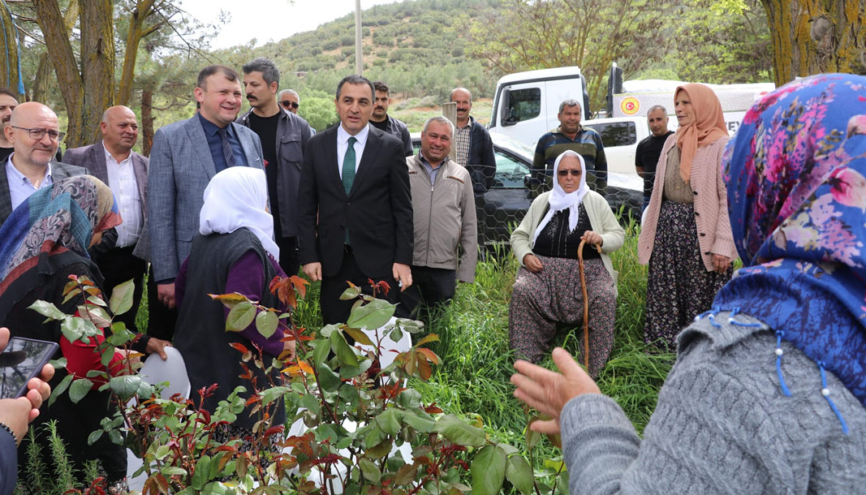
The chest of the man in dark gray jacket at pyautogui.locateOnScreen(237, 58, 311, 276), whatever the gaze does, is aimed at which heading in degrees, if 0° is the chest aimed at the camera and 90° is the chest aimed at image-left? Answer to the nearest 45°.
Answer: approximately 45°

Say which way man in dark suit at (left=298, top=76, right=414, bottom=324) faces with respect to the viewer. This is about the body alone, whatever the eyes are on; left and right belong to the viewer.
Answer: facing the viewer

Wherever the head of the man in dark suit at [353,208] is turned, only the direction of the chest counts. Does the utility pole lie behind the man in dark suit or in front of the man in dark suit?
behind

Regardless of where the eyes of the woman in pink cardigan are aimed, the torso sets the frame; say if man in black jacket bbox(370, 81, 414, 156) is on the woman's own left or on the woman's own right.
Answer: on the woman's own right

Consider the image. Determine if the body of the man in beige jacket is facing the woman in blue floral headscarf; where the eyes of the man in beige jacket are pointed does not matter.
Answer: yes

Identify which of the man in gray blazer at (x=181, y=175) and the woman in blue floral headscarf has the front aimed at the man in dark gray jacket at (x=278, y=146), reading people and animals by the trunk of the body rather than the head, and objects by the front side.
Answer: the woman in blue floral headscarf

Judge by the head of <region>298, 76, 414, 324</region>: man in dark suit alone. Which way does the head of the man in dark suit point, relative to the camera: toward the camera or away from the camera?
toward the camera

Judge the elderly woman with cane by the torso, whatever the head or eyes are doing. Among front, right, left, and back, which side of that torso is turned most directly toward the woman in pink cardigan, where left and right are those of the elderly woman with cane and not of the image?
left

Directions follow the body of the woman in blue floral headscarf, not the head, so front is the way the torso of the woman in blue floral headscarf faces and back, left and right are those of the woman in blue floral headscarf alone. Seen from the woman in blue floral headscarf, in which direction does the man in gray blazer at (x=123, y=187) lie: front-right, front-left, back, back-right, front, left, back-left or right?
front

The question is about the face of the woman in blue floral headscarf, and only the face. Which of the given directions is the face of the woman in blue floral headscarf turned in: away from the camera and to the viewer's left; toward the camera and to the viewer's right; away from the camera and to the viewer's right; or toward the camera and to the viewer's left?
away from the camera and to the viewer's left

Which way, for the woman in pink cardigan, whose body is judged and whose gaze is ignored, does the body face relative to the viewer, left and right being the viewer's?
facing the viewer and to the left of the viewer

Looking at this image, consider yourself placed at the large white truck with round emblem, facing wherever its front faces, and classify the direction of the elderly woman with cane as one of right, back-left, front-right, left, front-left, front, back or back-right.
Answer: left

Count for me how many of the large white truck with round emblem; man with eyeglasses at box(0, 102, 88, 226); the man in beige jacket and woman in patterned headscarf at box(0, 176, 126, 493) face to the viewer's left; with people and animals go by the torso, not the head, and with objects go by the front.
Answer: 1

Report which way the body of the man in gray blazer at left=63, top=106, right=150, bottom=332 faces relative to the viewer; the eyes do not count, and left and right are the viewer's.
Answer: facing the viewer and to the right of the viewer

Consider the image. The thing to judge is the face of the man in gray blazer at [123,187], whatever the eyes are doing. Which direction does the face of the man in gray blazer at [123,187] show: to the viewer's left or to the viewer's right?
to the viewer's right

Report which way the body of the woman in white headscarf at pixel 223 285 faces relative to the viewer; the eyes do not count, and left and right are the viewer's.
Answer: facing away from the viewer and to the right of the viewer
